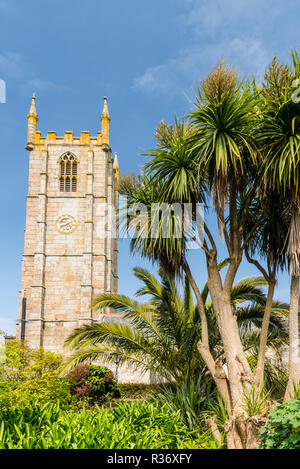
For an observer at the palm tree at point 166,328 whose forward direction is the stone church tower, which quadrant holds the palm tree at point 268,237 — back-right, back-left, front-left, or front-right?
back-right

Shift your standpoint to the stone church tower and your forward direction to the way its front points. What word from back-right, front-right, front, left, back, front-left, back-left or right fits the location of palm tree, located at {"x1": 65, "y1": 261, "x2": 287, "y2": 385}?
front

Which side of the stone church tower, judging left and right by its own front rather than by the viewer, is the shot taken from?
front

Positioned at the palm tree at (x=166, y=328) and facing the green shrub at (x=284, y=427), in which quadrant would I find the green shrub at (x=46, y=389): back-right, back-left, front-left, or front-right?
back-right

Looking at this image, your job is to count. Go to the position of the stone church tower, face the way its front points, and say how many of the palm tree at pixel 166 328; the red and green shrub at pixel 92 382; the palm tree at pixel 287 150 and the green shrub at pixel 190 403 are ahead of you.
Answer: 4

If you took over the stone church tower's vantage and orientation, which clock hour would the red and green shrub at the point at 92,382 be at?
The red and green shrub is roughly at 12 o'clock from the stone church tower.

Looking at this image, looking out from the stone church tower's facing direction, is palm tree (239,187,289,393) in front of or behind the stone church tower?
in front

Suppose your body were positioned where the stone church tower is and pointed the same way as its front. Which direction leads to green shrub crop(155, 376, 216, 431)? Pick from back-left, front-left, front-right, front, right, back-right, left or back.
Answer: front

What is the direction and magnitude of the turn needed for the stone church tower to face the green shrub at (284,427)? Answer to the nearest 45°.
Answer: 0° — it already faces it

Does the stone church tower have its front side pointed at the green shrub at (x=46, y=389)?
yes

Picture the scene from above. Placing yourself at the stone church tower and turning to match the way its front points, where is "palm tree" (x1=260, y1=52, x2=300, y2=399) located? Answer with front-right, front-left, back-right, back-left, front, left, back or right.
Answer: front
